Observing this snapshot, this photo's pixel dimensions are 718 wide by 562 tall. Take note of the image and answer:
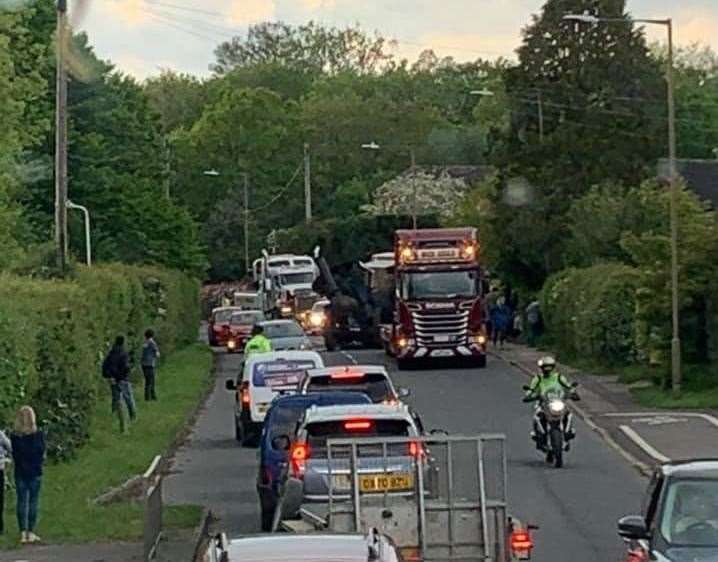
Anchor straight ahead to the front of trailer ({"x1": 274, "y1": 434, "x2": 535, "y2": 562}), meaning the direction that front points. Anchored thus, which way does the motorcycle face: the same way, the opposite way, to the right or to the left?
the opposite way

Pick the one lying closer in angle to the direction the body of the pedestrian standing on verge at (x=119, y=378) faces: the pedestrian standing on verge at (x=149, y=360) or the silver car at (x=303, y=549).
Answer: the pedestrian standing on verge

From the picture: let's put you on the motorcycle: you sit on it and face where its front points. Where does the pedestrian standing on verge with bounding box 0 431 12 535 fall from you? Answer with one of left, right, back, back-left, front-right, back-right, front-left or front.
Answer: front-right

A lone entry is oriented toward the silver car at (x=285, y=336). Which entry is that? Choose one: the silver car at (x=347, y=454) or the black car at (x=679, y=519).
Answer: the silver car at (x=347, y=454)

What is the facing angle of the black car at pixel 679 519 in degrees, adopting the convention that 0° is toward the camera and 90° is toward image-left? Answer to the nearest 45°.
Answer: approximately 0°

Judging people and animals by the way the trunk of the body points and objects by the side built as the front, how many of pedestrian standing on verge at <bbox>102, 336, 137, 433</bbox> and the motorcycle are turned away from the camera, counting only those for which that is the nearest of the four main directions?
1

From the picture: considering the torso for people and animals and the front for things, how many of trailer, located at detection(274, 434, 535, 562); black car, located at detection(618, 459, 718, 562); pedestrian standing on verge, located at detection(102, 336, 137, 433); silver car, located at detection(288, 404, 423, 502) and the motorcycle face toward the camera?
2

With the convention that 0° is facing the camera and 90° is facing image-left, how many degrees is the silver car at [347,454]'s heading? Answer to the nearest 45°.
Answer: approximately 180°

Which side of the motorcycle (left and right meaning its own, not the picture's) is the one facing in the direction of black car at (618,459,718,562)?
front

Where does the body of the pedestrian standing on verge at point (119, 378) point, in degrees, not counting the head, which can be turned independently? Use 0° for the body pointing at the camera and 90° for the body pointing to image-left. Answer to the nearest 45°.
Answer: approximately 180°

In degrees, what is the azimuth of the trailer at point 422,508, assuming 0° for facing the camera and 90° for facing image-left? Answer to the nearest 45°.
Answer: approximately 180°

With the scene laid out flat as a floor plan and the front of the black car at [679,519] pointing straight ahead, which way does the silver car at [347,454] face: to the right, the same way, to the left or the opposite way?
the opposite way

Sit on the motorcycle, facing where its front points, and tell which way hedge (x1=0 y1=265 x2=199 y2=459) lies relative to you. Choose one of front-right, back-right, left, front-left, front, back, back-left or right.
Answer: right

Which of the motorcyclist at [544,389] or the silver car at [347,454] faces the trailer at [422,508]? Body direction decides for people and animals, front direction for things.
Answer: the motorcyclist
